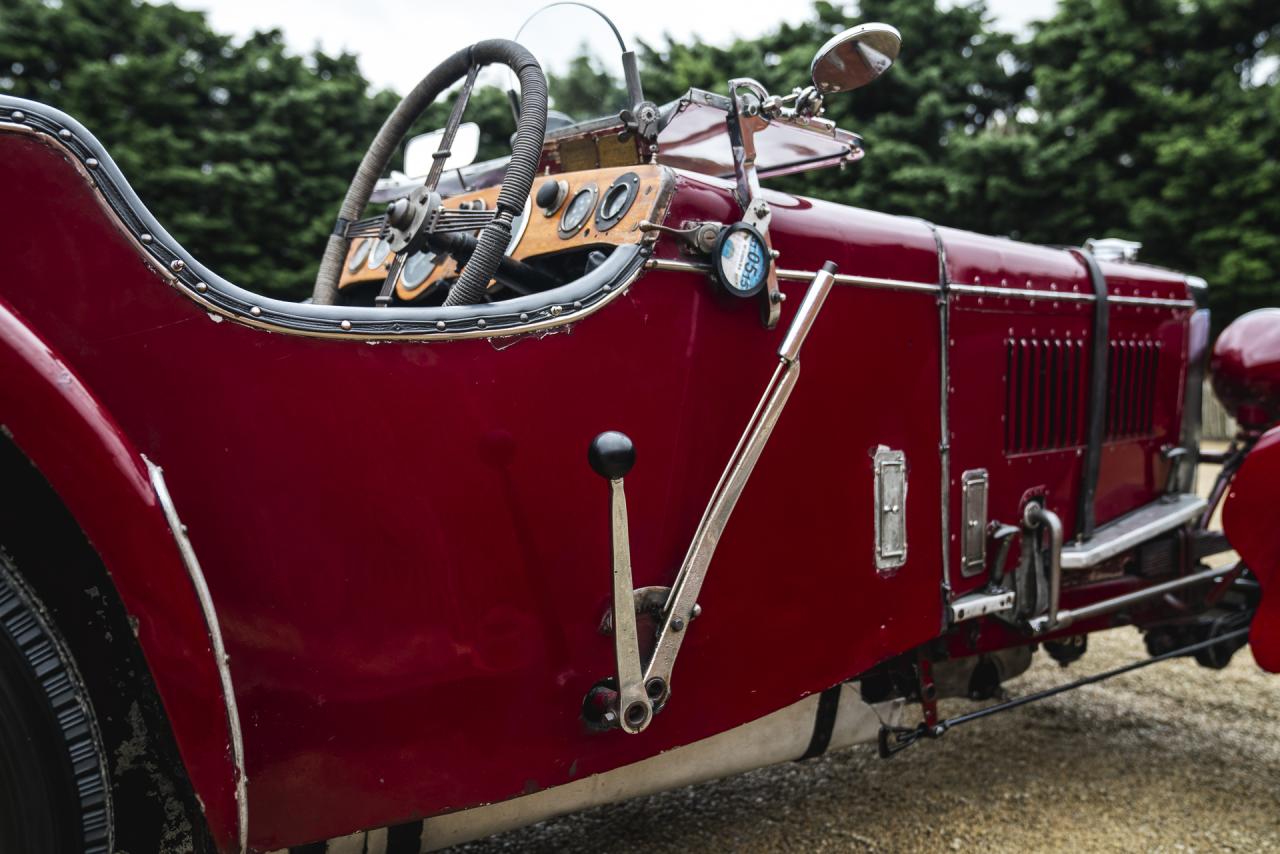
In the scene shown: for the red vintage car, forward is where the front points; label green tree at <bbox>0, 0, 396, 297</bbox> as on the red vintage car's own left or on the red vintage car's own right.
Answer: on the red vintage car's own left

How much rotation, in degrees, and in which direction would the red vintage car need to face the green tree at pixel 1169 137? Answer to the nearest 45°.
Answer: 0° — it already faces it

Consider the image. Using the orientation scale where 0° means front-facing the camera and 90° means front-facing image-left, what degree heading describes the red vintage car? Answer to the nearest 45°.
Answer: approximately 225°

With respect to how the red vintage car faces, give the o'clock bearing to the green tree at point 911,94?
The green tree is roughly at 11 o'clock from the red vintage car.

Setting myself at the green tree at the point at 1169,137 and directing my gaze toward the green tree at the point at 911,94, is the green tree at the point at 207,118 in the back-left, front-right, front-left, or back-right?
front-left

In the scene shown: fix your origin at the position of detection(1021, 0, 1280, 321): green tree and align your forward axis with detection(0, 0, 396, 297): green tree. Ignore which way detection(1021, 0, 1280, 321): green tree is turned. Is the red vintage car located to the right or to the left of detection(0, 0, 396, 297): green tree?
left

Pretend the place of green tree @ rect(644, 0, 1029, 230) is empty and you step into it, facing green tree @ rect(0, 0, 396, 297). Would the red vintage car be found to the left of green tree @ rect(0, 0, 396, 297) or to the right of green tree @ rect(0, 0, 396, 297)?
left
